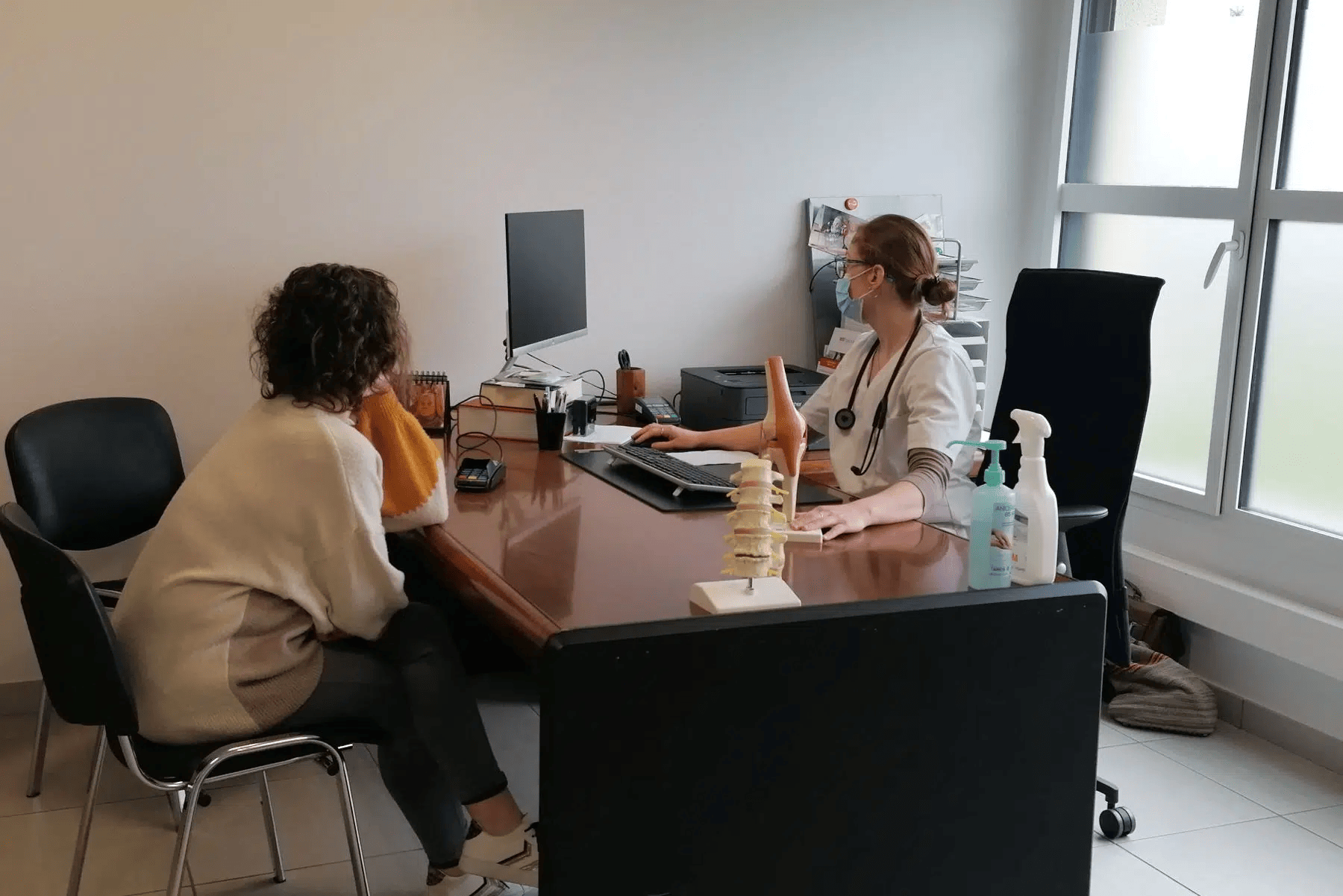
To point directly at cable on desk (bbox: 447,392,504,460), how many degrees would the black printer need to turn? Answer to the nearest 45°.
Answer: approximately 90° to its right

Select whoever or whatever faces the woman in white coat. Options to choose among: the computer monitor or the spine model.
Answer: the computer monitor

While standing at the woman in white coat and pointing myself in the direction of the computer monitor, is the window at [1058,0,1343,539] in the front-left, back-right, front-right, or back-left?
back-right

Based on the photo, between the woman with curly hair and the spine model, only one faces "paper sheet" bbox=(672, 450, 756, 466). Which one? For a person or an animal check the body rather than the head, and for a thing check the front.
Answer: the woman with curly hair

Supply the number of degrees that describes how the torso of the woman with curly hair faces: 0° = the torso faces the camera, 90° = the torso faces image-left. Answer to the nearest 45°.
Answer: approximately 225°

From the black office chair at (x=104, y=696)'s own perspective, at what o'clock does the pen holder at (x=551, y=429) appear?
The pen holder is roughly at 12 o'clock from the black office chair.

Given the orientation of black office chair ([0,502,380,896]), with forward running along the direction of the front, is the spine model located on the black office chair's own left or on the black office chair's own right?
on the black office chair's own right

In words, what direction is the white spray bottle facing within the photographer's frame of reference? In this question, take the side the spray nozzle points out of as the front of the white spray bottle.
facing to the left of the viewer

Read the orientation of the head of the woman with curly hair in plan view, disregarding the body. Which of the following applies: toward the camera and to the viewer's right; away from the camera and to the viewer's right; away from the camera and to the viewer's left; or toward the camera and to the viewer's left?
away from the camera and to the viewer's right
